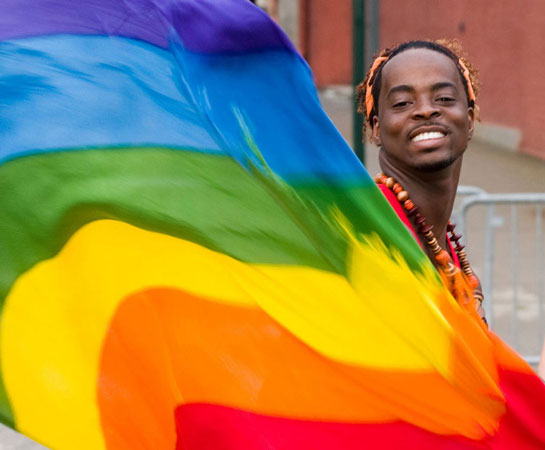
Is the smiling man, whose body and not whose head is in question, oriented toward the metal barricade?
no

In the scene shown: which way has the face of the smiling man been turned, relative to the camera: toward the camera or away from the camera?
toward the camera
